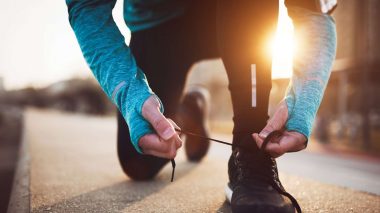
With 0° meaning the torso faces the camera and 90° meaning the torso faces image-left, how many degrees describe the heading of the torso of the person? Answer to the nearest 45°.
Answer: approximately 0°
